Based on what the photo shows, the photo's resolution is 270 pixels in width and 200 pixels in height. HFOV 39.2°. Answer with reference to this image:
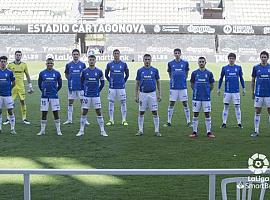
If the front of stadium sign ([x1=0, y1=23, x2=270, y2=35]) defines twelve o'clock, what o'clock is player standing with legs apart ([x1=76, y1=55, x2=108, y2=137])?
The player standing with legs apart is roughly at 12 o'clock from the stadium sign.

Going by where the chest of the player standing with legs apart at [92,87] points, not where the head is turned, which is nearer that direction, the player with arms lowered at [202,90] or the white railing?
the white railing

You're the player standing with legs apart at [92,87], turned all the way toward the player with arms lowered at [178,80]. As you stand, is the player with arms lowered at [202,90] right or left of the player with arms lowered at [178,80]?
right

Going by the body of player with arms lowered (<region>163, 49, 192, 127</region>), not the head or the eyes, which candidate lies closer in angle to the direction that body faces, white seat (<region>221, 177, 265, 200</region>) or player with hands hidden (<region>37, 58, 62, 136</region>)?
the white seat

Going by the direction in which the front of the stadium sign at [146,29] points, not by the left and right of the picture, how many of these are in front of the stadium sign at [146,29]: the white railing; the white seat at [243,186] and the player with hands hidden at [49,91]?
3

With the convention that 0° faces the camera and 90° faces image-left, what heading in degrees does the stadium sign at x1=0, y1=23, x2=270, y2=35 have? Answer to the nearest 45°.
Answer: approximately 0°

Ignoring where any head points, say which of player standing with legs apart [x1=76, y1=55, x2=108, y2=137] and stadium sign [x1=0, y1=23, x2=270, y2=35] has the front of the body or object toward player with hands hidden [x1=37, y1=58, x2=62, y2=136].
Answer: the stadium sign

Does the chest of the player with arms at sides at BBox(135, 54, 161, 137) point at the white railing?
yes
